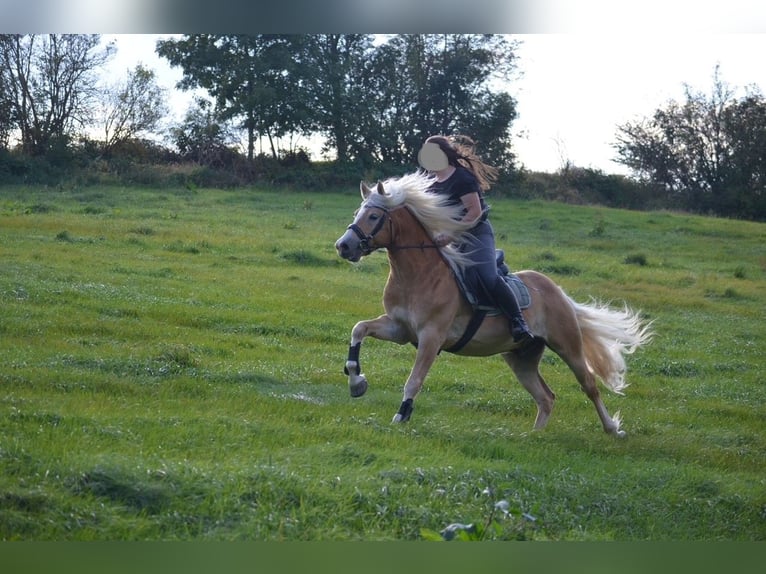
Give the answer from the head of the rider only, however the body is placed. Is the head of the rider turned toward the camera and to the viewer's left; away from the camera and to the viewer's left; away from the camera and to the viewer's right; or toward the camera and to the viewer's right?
toward the camera and to the viewer's left

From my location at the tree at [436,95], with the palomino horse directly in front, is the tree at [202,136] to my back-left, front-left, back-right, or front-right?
front-right

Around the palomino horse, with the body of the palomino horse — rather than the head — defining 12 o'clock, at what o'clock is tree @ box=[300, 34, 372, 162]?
The tree is roughly at 4 o'clock from the palomino horse.

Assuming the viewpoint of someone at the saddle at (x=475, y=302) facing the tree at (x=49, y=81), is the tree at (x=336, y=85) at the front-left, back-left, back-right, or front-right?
front-right

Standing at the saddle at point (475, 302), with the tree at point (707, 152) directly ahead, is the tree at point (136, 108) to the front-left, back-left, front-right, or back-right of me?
front-left

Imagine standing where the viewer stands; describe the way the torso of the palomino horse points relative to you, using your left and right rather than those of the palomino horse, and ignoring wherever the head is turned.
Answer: facing the viewer and to the left of the viewer

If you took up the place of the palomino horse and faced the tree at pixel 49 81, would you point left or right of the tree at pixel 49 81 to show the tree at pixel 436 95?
right

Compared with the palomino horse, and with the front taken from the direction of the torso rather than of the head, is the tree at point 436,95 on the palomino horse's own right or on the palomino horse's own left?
on the palomino horse's own right

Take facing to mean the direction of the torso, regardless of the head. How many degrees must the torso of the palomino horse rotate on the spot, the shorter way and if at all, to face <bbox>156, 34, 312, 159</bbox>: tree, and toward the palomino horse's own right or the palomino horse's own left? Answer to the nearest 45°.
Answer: approximately 135° to the palomino horse's own right

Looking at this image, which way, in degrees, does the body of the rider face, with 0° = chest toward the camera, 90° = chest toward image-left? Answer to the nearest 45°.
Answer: approximately 45°

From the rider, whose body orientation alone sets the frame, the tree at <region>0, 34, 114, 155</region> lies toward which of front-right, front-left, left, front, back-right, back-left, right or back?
right
